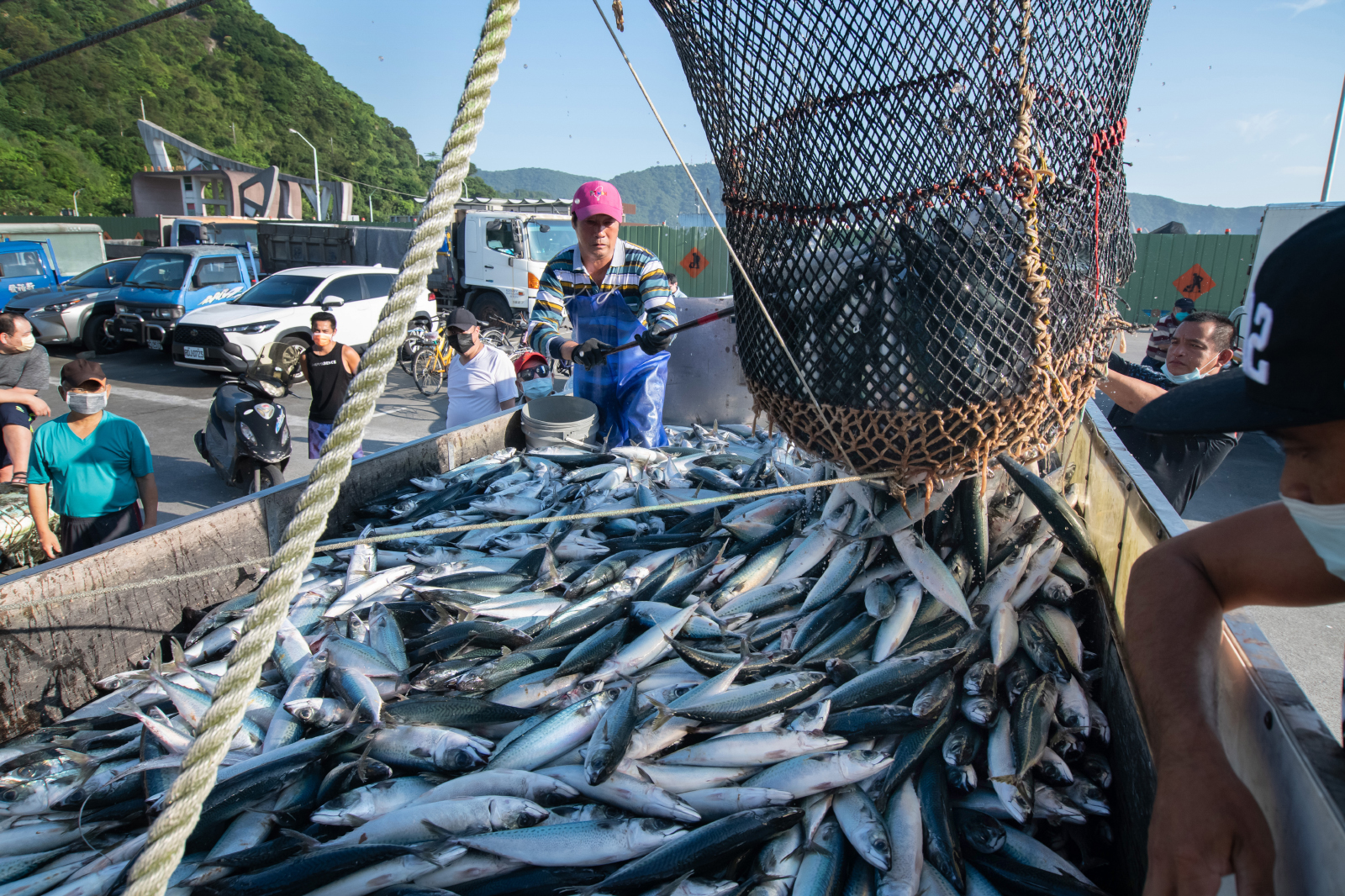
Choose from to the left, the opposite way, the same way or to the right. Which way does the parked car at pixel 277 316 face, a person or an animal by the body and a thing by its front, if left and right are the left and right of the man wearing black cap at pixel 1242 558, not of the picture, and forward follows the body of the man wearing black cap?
to the left

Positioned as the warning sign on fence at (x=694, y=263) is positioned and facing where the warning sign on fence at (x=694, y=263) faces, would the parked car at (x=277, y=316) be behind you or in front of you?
in front

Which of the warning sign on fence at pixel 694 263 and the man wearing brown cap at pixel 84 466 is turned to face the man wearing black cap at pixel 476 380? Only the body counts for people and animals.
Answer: the warning sign on fence

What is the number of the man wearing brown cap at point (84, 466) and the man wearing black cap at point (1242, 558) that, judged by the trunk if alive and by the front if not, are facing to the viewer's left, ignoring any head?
1

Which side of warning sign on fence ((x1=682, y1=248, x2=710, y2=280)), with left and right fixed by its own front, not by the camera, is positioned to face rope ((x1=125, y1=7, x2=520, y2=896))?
front

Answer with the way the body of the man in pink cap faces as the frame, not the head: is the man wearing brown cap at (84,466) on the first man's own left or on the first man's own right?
on the first man's own right

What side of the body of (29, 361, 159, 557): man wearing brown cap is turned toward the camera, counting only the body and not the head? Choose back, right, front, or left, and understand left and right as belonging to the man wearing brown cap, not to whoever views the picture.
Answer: front

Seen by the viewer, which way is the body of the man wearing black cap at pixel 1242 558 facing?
to the viewer's left

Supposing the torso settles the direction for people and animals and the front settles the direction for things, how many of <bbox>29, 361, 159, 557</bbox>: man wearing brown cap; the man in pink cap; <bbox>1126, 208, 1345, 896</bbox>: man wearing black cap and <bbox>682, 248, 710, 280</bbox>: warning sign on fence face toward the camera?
3

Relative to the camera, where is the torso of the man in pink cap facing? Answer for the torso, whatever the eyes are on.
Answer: toward the camera

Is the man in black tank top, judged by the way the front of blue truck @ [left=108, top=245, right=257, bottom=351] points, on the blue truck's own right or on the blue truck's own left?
on the blue truck's own left

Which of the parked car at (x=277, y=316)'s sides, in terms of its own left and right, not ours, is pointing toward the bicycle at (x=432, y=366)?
left

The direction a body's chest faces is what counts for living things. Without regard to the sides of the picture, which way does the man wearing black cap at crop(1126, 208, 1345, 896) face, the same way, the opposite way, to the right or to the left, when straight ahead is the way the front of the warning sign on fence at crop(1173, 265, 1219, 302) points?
to the right
